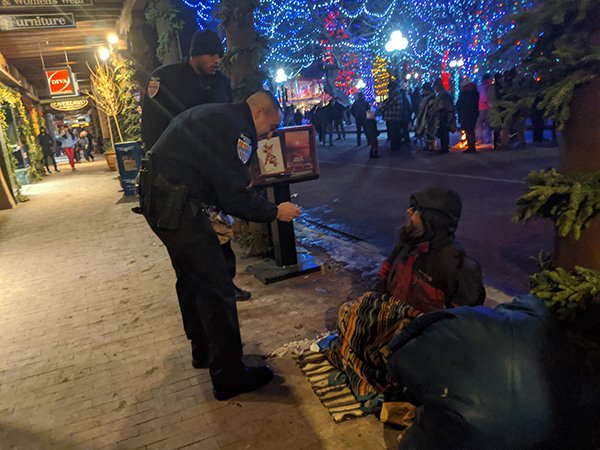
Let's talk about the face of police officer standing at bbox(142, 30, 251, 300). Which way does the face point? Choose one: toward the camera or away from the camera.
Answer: toward the camera

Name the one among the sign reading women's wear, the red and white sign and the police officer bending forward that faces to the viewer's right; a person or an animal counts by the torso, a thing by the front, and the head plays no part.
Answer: the police officer bending forward

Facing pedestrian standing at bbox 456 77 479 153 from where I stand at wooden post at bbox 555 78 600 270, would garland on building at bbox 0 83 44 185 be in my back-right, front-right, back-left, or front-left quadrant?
front-left

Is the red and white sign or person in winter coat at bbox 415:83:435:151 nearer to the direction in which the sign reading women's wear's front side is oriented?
the person in winter coat

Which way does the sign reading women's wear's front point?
toward the camera

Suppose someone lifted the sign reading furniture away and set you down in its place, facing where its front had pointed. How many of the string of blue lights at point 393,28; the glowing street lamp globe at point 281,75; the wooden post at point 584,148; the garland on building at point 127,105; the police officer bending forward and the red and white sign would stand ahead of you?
2

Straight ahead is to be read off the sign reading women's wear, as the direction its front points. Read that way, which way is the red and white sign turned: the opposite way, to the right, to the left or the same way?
the same way

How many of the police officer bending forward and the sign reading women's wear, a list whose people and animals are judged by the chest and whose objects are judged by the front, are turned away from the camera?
0

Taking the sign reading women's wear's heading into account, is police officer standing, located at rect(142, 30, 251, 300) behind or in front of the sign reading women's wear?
in front

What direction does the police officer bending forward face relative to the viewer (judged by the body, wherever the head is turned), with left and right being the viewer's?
facing to the right of the viewer

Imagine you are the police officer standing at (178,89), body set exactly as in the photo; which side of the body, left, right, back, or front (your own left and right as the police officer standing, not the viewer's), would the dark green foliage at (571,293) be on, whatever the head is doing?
front

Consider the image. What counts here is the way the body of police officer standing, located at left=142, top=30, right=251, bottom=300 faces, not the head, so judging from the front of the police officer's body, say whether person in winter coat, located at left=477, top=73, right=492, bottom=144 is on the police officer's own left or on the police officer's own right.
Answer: on the police officer's own left

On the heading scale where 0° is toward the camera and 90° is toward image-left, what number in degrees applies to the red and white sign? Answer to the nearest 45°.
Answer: approximately 0°

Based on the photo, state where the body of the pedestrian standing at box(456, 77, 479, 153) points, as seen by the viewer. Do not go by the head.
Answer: away from the camera

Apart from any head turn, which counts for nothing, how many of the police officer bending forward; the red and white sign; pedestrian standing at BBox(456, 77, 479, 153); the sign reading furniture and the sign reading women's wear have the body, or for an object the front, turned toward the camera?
3

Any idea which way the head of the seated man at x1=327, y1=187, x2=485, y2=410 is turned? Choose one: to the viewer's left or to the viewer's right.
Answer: to the viewer's left
